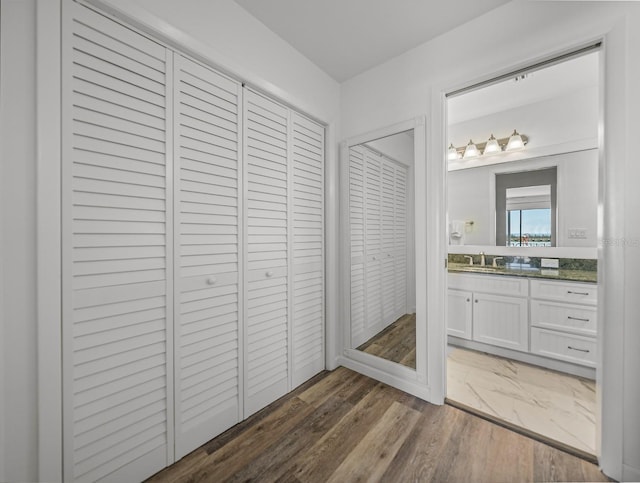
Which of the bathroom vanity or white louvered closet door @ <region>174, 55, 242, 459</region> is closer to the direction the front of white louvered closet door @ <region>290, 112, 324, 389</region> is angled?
the bathroom vanity

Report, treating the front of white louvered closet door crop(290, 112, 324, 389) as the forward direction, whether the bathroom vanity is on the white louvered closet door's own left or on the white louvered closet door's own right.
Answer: on the white louvered closet door's own left

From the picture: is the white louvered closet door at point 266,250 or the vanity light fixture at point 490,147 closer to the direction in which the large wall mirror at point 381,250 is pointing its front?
the white louvered closet door

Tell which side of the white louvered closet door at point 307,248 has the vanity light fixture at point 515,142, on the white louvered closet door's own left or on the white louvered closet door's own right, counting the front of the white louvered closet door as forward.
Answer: on the white louvered closet door's own left

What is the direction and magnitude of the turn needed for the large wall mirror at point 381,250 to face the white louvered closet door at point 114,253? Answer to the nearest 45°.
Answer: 0° — it already faces it
